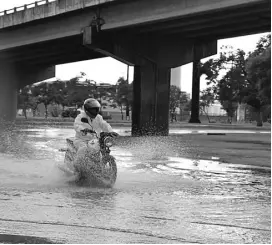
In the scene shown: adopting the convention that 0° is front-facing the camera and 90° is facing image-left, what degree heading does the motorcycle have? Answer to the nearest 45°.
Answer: approximately 315°

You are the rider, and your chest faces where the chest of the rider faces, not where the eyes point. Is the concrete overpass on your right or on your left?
on your left

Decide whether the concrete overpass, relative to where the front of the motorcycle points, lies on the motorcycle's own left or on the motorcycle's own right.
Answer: on the motorcycle's own left
